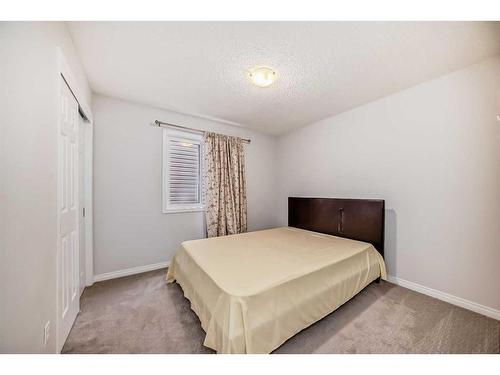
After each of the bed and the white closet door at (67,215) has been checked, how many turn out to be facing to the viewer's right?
1

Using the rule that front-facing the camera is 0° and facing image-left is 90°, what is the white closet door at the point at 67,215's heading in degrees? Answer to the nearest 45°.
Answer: approximately 270°

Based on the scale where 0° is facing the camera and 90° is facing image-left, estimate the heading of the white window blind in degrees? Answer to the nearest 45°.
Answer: approximately 315°

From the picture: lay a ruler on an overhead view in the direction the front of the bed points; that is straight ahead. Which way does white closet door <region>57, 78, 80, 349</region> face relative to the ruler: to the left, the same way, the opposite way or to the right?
the opposite way

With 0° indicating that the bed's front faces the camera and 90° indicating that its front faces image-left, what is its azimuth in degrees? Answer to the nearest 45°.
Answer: approximately 45°

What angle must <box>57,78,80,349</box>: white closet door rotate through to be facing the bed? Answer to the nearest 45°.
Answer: approximately 45° to its right

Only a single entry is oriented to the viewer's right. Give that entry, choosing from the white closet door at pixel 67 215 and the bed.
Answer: the white closet door
